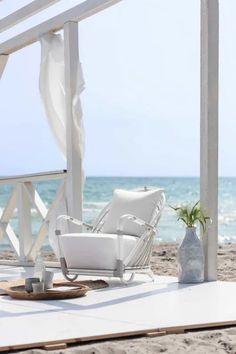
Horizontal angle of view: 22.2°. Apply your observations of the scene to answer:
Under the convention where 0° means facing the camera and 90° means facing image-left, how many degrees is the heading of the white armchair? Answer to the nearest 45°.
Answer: approximately 45°

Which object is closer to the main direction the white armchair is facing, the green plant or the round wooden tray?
the round wooden tray

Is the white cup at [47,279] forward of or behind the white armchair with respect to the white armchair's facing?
forward

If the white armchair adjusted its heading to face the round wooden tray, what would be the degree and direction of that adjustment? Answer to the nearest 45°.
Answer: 0° — it already faces it

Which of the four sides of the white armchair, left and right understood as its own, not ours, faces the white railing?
right

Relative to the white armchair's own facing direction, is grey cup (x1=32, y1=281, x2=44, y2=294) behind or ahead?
ahead

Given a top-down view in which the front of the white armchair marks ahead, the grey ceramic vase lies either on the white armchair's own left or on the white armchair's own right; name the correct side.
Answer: on the white armchair's own left
